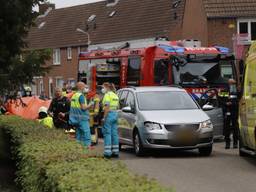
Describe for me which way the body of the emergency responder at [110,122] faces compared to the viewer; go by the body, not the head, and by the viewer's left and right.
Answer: facing away from the viewer and to the left of the viewer

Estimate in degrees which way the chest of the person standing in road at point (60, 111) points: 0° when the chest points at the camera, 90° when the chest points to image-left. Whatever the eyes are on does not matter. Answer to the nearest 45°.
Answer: approximately 0°

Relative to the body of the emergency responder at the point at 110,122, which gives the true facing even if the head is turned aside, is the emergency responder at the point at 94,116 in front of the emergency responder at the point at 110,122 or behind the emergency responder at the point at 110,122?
in front

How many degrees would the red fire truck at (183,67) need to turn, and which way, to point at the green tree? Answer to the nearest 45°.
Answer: approximately 90° to its right

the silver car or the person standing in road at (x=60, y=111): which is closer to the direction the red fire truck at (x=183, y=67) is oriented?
the silver car

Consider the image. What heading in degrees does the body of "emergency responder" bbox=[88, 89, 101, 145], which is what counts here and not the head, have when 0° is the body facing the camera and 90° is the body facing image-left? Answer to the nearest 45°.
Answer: approximately 90°

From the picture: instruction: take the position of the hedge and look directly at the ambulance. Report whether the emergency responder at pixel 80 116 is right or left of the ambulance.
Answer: left

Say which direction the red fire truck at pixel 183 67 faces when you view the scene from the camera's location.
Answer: facing the viewer and to the right of the viewer

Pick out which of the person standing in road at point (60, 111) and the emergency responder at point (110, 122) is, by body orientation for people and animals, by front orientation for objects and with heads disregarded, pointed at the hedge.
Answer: the person standing in road

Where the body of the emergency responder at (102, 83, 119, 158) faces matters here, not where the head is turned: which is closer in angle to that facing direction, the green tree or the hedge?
the green tree
